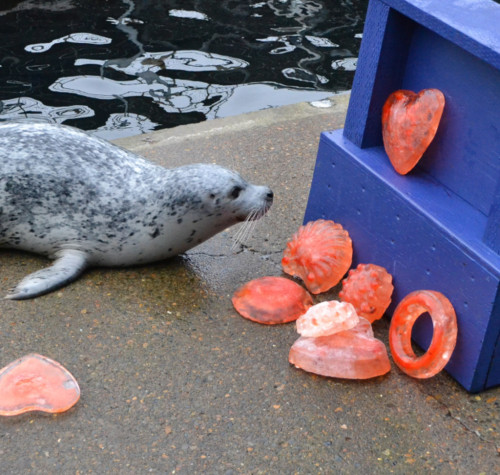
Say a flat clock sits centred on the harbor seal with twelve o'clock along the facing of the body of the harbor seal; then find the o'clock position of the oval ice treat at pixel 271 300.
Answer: The oval ice treat is roughly at 1 o'clock from the harbor seal.

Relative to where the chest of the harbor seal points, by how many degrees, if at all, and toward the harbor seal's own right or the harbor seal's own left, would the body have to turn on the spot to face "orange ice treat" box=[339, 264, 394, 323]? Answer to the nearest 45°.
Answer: approximately 45° to the harbor seal's own right

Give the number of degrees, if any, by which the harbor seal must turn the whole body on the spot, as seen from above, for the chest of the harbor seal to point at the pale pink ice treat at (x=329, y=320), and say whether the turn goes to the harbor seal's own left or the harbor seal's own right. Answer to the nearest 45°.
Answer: approximately 45° to the harbor seal's own right

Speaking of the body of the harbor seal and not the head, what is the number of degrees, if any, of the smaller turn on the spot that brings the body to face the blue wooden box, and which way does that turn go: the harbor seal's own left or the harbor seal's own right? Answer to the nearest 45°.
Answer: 0° — it already faces it

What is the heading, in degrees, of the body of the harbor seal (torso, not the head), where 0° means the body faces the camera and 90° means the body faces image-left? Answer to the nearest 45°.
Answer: approximately 270°
